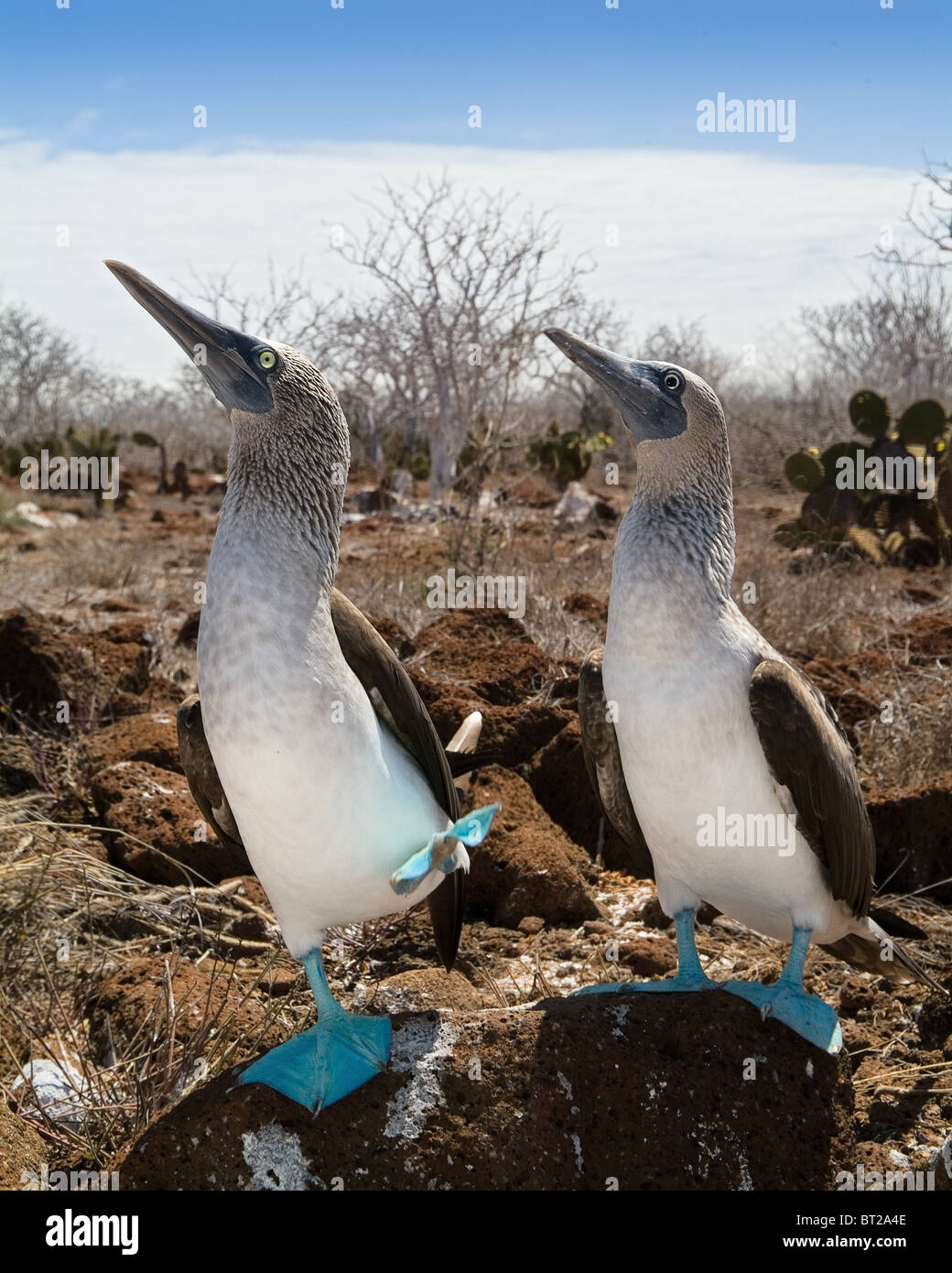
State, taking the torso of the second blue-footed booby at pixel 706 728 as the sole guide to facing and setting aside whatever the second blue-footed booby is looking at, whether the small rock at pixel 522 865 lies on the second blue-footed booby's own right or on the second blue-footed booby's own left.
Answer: on the second blue-footed booby's own right

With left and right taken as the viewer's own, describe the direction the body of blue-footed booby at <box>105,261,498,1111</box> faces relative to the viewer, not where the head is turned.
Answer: facing the viewer and to the left of the viewer

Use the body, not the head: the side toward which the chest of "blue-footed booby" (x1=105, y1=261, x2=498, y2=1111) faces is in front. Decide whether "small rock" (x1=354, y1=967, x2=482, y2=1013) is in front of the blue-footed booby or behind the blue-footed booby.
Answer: behind

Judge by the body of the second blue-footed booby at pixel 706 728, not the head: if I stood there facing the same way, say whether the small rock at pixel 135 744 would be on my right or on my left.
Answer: on my right

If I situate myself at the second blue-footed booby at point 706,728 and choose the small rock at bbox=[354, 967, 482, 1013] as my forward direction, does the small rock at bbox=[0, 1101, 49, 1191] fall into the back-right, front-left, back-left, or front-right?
front-left

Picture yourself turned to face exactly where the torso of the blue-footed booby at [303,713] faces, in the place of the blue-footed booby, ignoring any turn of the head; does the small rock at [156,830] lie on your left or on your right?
on your right

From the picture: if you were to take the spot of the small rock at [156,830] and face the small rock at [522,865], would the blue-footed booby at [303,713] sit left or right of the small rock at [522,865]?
right

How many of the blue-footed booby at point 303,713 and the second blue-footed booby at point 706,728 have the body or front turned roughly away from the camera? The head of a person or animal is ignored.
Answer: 0
